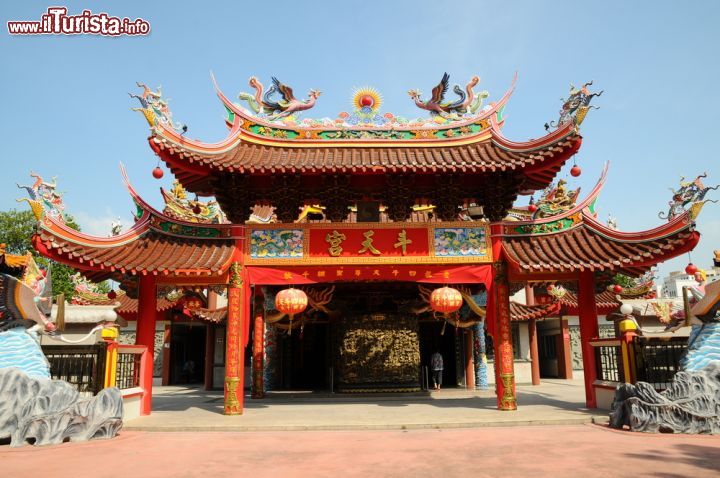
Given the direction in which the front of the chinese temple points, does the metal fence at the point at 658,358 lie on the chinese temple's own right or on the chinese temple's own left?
on the chinese temple's own left

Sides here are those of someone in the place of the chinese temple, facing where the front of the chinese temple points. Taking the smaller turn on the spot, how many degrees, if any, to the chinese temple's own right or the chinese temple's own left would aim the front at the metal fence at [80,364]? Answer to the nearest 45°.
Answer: approximately 90° to the chinese temple's own right

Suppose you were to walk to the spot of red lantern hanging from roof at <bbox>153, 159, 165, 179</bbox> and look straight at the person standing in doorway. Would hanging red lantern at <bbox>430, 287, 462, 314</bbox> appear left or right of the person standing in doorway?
right

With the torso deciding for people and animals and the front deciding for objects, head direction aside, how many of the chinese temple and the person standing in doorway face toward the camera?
1

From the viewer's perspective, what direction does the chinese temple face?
toward the camera

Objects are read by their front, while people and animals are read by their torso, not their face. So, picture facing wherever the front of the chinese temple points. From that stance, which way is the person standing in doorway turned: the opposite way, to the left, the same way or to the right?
the opposite way

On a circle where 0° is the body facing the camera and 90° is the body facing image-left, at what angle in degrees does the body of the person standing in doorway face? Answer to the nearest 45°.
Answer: approximately 180°
